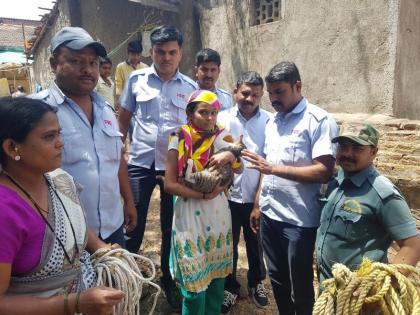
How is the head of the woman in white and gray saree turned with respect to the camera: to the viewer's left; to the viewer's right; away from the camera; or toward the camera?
to the viewer's right

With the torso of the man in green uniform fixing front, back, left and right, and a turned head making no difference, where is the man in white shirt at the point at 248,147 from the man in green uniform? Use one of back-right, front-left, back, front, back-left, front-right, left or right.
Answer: right

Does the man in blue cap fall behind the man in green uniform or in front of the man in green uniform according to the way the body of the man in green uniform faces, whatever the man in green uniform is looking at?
in front

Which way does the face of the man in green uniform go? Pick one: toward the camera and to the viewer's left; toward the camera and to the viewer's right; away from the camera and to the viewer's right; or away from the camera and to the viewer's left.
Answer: toward the camera and to the viewer's left

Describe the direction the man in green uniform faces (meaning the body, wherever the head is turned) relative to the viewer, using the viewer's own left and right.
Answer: facing the viewer and to the left of the viewer

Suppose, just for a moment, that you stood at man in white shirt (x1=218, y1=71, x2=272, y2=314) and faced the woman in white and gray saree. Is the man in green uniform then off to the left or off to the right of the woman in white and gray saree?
left

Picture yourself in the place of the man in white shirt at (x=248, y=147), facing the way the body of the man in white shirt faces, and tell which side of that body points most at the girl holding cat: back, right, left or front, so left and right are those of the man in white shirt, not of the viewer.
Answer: front

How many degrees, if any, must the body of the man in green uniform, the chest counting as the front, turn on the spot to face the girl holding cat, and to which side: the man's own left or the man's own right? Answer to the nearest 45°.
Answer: approximately 45° to the man's own right

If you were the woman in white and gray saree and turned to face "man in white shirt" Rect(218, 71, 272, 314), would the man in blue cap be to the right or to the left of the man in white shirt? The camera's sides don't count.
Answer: left

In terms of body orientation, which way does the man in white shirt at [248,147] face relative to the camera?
toward the camera

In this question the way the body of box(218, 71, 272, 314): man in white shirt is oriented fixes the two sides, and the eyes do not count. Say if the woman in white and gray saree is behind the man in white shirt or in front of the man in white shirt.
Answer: in front

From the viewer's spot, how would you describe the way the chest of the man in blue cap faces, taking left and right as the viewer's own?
facing the viewer and to the right of the viewer

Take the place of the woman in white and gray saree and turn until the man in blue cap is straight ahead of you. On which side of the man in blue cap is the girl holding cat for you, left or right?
right

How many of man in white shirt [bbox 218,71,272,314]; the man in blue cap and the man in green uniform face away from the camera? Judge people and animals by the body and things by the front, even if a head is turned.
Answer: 0

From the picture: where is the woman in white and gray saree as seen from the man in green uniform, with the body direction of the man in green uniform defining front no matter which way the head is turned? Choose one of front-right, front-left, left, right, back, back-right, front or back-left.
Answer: front

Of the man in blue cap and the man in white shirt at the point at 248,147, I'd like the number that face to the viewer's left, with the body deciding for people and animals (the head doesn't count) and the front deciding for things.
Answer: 0
